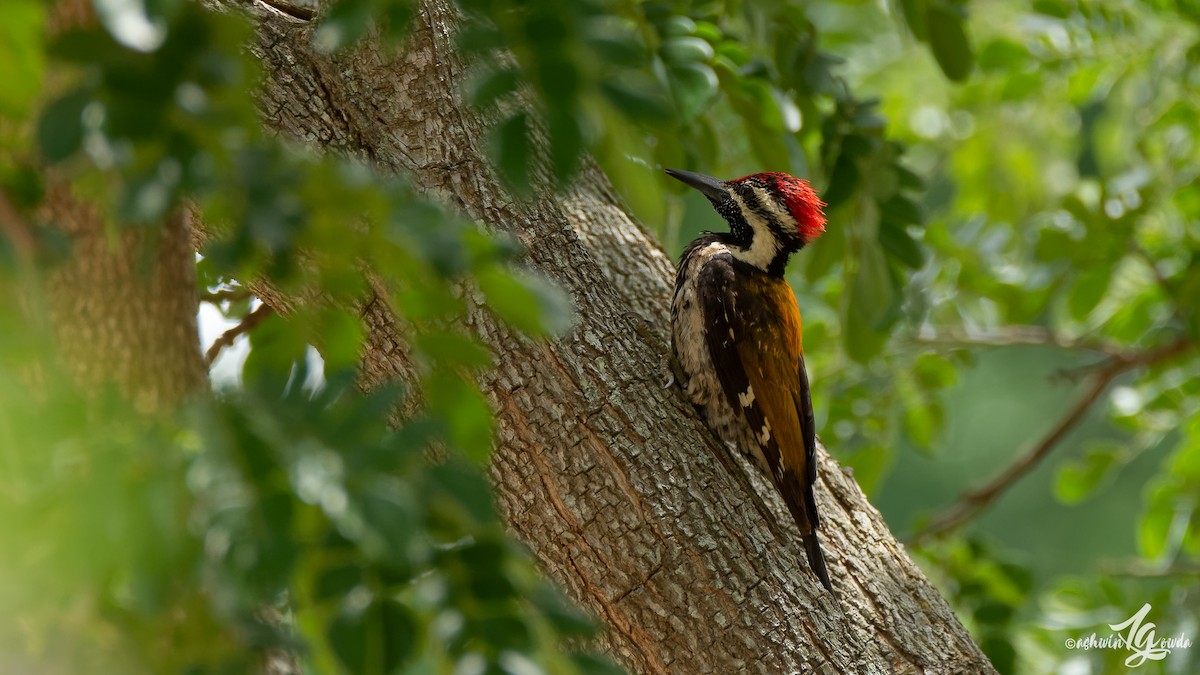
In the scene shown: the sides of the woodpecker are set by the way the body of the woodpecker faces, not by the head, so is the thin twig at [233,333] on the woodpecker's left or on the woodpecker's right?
on the woodpecker's left

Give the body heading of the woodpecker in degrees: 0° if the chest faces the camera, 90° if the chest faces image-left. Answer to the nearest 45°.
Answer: approximately 90°

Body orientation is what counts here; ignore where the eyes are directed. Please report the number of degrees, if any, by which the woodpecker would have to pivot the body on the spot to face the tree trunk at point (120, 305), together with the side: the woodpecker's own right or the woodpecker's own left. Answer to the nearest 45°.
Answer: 0° — it already faces it

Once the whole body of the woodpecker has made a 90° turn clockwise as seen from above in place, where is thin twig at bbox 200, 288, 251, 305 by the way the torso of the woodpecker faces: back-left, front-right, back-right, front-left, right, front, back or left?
back-left
